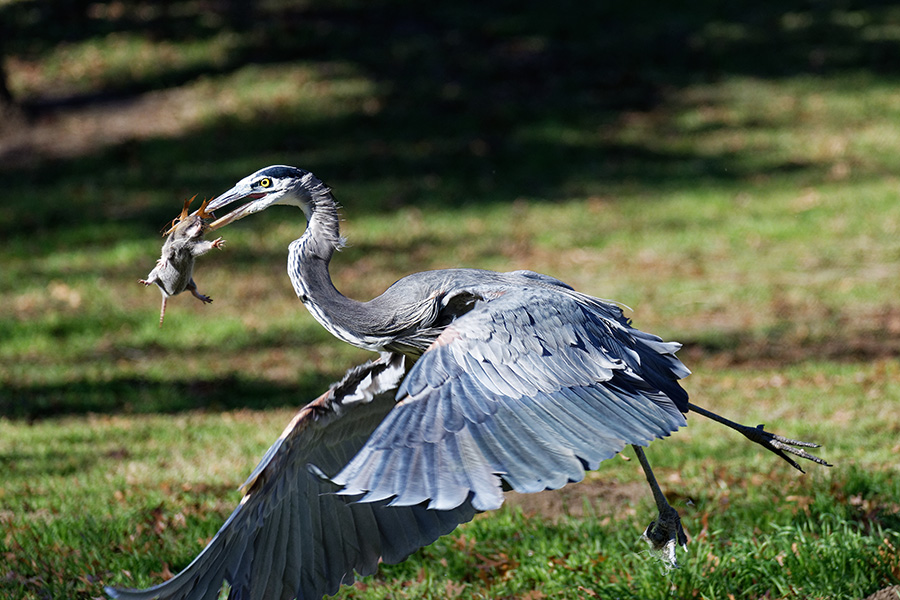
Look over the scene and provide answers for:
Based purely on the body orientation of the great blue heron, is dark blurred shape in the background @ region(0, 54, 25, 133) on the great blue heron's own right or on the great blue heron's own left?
on the great blue heron's own right

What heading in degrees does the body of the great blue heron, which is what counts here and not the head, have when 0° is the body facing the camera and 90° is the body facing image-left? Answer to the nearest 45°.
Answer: approximately 90°
